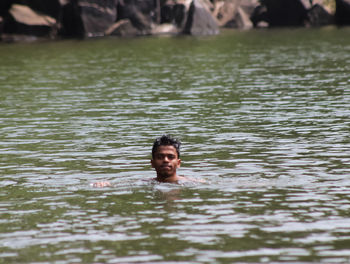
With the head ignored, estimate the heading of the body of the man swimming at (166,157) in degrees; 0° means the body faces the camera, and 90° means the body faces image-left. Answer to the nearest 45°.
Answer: approximately 0°
